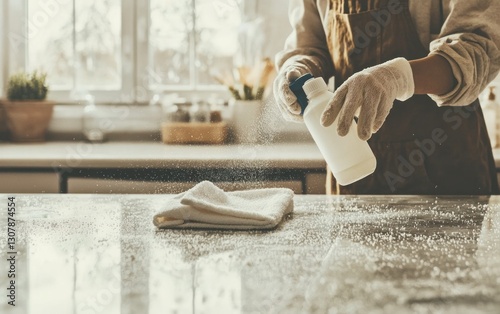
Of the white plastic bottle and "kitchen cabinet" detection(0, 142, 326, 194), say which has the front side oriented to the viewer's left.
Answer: the white plastic bottle

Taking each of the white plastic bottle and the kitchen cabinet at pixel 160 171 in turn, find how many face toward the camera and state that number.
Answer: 1

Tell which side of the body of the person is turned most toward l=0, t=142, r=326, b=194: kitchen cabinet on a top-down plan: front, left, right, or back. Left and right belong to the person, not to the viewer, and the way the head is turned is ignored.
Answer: right

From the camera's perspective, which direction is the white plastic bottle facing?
to the viewer's left

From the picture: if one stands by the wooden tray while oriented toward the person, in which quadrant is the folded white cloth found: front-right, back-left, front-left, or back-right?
front-right

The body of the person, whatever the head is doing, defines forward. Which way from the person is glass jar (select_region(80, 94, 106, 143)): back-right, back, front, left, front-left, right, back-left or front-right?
right

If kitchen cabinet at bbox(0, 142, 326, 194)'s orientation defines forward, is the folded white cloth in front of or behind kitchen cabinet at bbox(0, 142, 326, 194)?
in front

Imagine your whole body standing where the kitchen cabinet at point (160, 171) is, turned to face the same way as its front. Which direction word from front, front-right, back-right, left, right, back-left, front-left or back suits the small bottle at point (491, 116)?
left

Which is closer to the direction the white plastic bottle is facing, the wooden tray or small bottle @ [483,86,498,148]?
the wooden tray

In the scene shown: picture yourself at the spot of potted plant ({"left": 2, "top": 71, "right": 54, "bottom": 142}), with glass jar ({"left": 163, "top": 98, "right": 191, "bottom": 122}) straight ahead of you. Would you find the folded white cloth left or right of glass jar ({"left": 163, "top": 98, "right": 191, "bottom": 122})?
right

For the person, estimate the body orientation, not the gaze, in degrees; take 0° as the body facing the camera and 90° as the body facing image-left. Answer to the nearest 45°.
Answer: approximately 45°

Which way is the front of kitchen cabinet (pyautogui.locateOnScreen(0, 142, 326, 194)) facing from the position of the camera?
facing the viewer

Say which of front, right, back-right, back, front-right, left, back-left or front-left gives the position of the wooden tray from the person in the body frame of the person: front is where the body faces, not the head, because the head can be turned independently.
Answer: right
